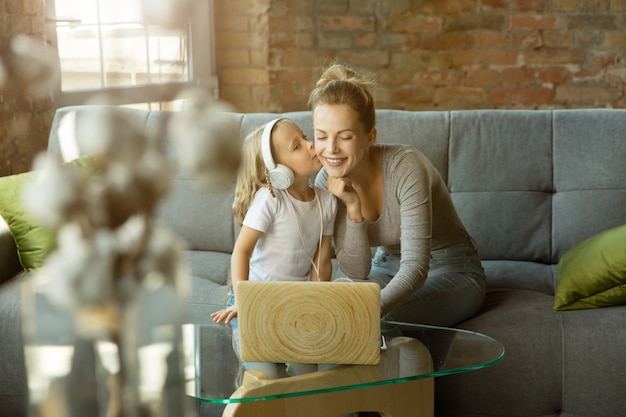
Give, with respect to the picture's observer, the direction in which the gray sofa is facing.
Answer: facing the viewer

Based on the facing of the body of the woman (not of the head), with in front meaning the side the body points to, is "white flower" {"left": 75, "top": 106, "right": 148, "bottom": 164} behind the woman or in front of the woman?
in front

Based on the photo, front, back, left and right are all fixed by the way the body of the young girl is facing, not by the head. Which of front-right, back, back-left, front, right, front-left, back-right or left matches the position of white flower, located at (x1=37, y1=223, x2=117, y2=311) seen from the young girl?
front-right

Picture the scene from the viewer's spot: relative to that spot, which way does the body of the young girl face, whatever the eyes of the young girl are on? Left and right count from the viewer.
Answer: facing the viewer and to the right of the viewer

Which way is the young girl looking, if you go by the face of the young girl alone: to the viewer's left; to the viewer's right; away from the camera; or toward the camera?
to the viewer's right
